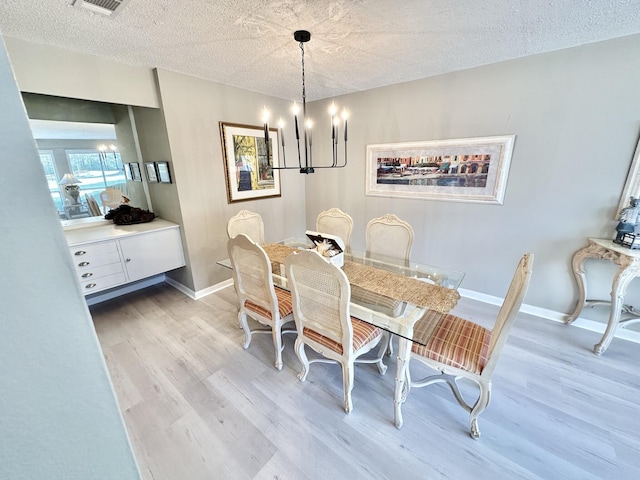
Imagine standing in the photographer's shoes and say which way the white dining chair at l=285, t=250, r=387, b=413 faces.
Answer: facing away from the viewer and to the right of the viewer

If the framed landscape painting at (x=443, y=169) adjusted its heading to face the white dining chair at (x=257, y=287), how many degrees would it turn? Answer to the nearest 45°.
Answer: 0° — it already faces it

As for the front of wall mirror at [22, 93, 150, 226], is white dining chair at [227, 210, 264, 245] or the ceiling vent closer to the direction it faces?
the ceiling vent

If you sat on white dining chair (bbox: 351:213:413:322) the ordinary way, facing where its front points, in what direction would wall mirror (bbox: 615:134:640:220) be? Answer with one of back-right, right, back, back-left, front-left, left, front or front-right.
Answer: back-left

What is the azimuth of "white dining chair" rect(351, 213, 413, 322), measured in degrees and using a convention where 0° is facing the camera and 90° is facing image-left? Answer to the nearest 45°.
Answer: approximately 45°

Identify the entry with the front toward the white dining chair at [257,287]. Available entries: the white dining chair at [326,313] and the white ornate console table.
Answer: the white ornate console table

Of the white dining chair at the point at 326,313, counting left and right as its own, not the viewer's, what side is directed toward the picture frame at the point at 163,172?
left

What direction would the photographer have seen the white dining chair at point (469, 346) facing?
facing to the left of the viewer

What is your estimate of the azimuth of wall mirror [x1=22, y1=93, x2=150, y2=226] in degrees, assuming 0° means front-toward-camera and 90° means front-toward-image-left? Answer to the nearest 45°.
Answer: approximately 315°

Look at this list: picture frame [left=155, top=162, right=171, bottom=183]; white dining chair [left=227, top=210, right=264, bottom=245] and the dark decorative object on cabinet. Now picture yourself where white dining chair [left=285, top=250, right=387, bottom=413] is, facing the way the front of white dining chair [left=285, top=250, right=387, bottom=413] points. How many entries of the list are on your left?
3

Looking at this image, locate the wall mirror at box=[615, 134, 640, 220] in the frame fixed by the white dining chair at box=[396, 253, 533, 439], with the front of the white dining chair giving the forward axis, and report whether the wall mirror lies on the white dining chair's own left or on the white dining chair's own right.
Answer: on the white dining chair's own right

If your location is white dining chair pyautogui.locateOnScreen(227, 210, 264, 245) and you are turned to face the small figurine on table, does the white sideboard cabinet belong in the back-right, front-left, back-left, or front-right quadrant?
back-right
